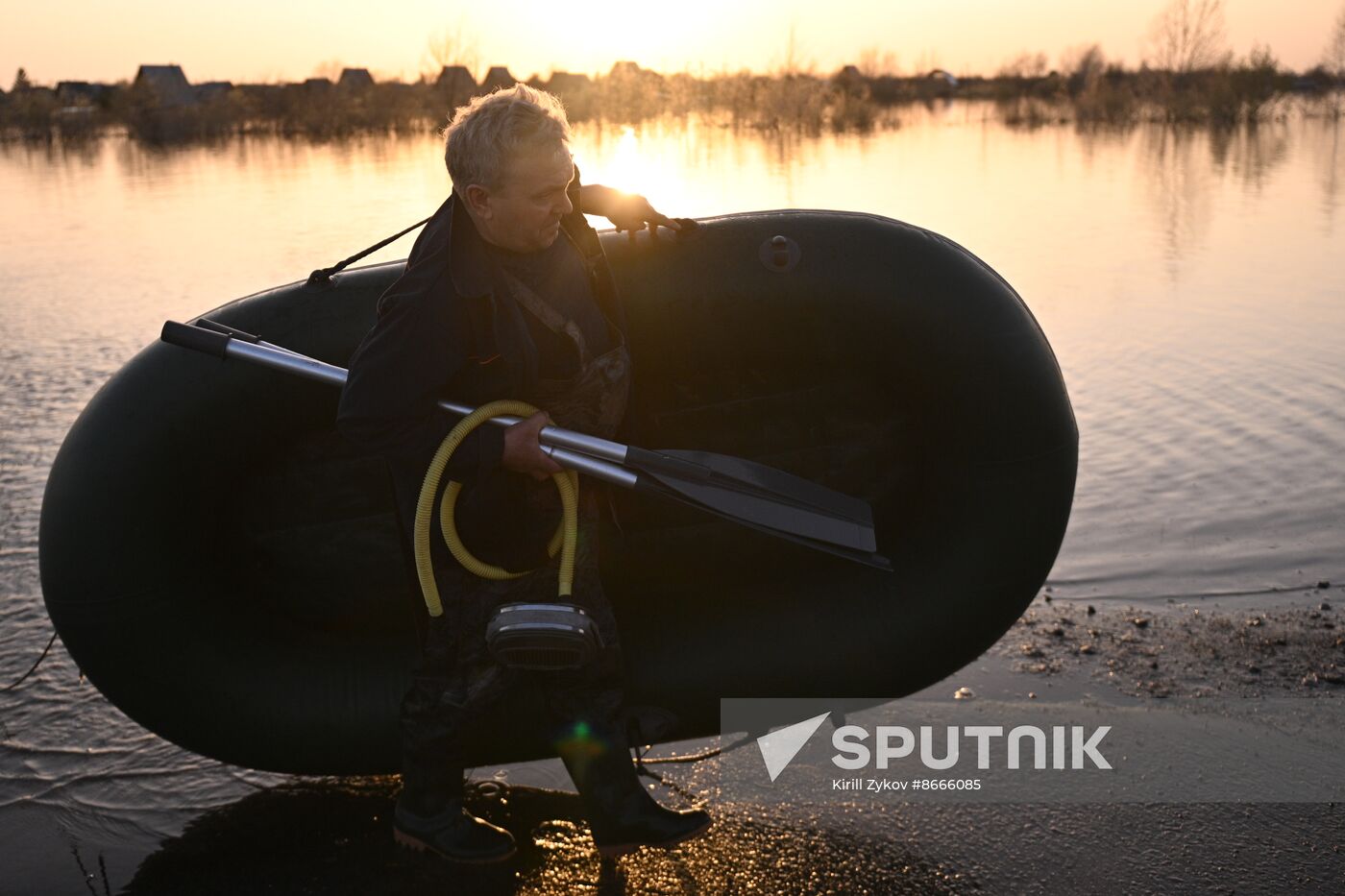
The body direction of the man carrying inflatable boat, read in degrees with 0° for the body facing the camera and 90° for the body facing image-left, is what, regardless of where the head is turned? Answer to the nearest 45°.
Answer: approximately 315°
